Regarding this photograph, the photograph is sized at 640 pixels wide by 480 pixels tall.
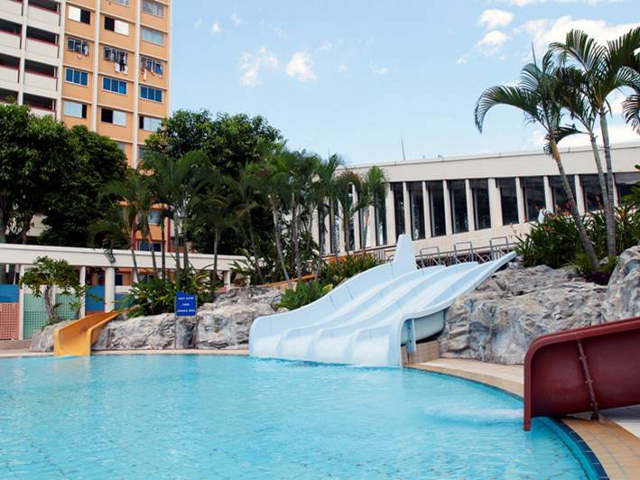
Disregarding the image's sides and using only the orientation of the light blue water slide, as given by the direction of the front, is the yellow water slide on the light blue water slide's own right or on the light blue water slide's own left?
on the light blue water slide's own right

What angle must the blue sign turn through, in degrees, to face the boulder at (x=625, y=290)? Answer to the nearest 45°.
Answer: approximately 45° to its left

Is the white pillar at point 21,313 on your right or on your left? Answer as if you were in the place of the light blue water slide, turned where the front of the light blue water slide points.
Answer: on your right

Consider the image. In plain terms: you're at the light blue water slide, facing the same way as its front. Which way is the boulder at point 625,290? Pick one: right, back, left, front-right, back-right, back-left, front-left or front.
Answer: left

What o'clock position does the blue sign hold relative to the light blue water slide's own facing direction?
The blue sign is roughly at 2 o'clock from the light blue water slide.

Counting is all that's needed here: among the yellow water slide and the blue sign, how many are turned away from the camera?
0

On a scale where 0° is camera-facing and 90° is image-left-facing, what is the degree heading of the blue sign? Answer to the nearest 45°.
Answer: approximately 0°

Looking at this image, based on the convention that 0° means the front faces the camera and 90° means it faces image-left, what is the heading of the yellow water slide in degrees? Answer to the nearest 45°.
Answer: approximately 45°

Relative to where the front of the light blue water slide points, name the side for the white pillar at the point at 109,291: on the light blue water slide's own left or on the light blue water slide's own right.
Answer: on the light blue water slide's own right

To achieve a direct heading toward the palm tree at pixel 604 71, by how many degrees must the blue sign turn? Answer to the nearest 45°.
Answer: approximately 45° to its left
